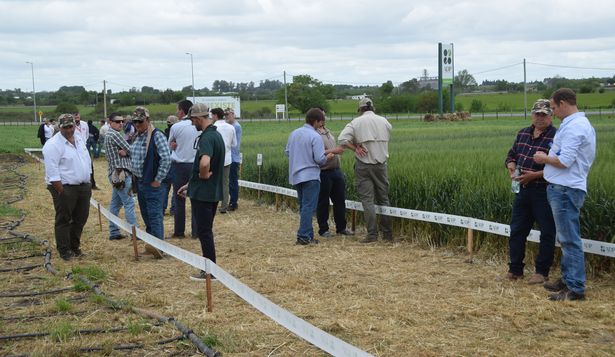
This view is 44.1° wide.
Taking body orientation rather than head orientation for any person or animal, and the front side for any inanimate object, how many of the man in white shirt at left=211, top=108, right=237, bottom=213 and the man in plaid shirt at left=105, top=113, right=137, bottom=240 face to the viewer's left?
1

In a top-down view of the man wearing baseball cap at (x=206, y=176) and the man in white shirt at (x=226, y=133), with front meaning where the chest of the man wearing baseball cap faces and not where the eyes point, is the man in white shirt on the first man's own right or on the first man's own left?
on the first man's own right

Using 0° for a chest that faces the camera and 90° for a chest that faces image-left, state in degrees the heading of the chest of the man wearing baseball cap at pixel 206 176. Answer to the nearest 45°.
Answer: approximately 90°

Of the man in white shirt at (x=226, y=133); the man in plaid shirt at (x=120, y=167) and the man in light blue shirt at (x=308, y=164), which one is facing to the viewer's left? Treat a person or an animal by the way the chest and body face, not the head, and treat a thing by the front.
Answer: the man in white shirt

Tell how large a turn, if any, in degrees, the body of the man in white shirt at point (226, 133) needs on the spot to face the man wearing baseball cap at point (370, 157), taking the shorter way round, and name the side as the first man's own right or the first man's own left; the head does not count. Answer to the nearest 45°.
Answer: approximately 135° to the first man's own left

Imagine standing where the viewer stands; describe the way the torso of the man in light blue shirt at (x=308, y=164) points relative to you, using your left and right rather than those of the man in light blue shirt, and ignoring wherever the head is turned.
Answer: facing away from the viewer and to the right of the viewer

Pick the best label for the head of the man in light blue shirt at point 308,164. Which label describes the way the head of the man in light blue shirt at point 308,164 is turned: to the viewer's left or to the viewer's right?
to the viewer's right

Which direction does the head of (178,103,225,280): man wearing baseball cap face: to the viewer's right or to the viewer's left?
to the viewer's left

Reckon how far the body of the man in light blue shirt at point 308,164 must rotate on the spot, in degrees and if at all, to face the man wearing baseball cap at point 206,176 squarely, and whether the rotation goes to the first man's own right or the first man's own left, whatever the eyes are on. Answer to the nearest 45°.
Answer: approximately 180°

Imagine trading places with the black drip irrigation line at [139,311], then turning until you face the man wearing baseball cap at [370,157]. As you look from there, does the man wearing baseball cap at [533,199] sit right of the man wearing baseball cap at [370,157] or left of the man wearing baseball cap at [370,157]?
right

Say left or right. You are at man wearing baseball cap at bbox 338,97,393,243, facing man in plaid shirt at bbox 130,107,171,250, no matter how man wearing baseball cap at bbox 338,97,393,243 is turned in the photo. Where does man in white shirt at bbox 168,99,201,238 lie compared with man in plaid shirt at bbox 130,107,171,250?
right

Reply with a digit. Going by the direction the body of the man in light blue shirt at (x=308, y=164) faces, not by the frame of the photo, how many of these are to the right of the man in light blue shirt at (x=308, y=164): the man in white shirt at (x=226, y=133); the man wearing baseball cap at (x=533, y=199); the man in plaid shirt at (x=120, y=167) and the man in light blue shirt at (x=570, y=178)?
2

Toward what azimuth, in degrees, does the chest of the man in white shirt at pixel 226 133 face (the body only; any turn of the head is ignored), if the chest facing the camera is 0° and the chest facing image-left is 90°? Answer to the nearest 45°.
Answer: approximately 90°

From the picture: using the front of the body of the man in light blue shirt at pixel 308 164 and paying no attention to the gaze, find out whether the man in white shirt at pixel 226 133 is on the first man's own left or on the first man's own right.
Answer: on the first man's own left

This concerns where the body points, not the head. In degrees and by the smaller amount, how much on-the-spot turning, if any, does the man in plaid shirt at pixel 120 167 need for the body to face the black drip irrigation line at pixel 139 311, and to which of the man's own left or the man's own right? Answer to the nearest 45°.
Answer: approximately 45° to the man's own right

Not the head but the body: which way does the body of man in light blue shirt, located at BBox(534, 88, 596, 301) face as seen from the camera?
to the viewer's left

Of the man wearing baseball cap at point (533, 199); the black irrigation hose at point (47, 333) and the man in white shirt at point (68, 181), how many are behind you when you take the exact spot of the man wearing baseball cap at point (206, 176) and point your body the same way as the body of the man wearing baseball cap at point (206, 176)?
1
